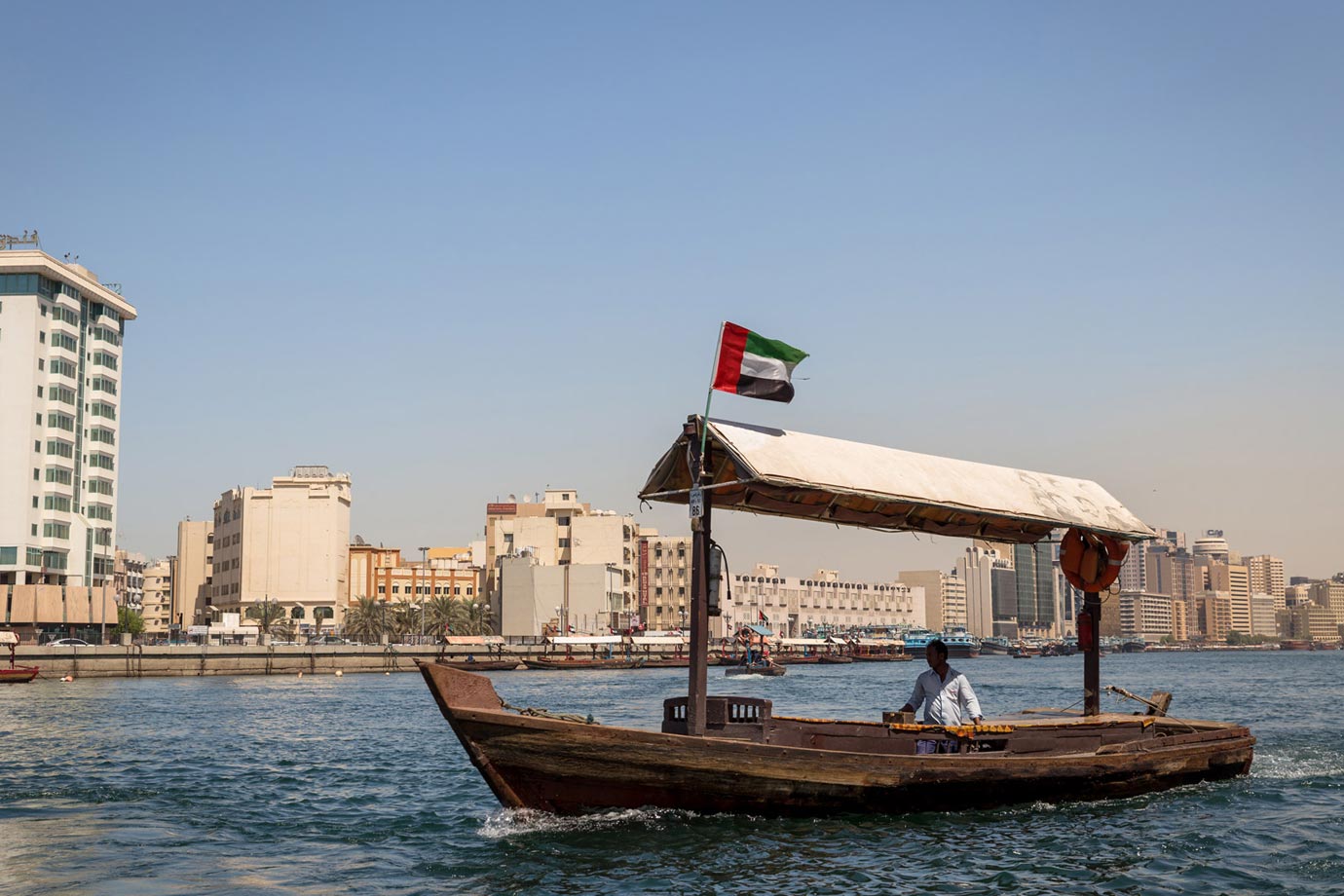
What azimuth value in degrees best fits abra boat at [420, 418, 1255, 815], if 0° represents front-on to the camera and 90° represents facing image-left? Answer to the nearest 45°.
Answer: approximately 45°
